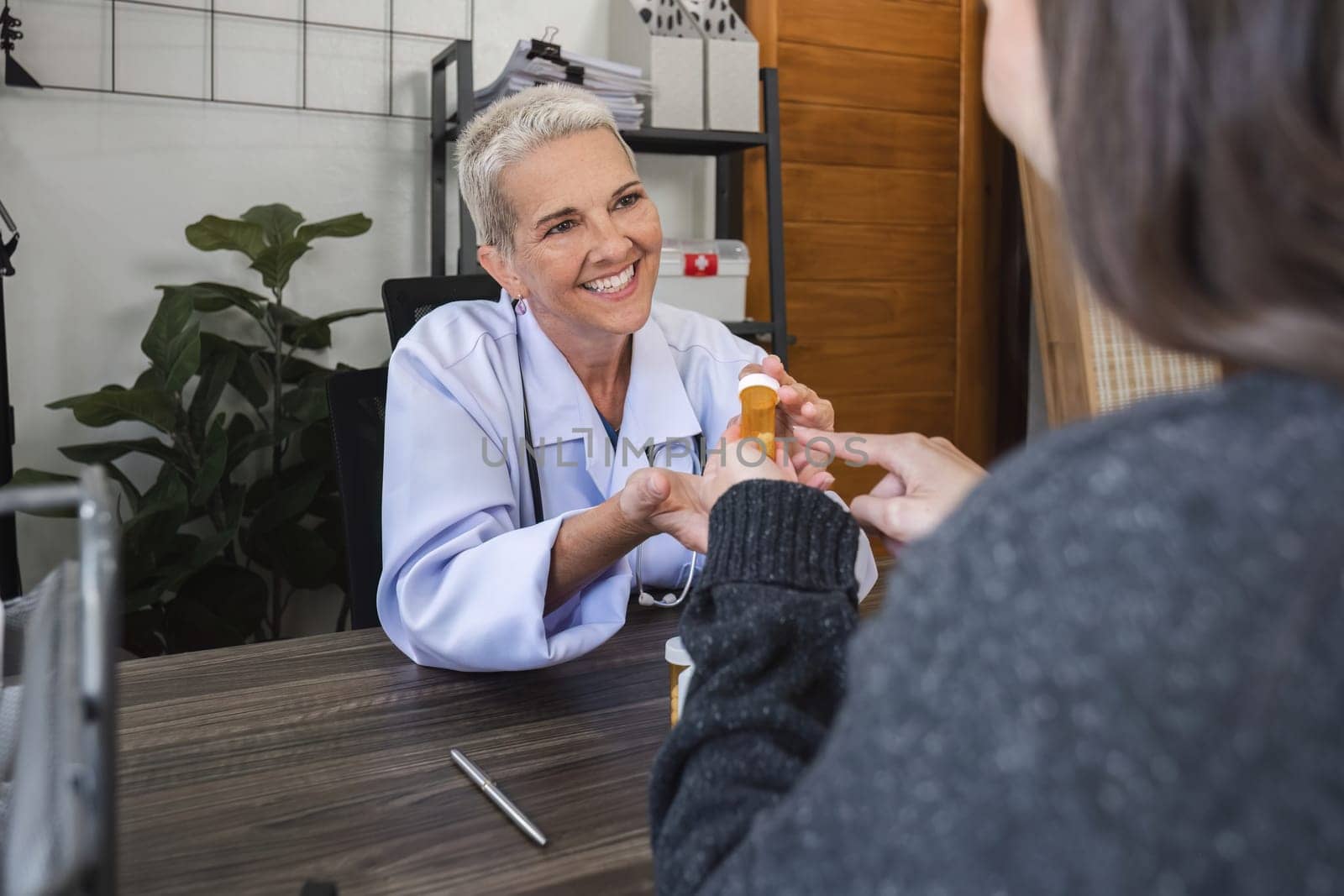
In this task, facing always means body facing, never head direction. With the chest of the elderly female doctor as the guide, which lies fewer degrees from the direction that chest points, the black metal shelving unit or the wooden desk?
the wooden desk

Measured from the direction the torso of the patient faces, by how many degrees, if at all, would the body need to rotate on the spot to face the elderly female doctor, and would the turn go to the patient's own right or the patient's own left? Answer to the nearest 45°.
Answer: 0° — they already face them

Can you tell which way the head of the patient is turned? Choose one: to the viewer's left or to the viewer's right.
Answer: to the viewer's left

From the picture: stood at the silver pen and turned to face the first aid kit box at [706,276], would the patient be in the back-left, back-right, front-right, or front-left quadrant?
back-right

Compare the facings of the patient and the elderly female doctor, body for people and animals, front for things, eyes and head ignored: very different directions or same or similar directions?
very different directions

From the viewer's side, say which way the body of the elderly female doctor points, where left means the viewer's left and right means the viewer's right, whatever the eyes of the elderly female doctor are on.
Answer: facing the viewer and to the right of the viewer

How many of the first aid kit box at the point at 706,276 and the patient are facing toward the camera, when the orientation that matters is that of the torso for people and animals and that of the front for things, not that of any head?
1

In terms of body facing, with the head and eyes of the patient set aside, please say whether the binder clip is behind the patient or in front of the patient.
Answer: in front

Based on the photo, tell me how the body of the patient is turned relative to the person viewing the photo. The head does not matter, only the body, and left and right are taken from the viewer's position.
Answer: facing away from the viewer and to the left of the viewer

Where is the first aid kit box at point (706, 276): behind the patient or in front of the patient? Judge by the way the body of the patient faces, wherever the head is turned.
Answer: in front
